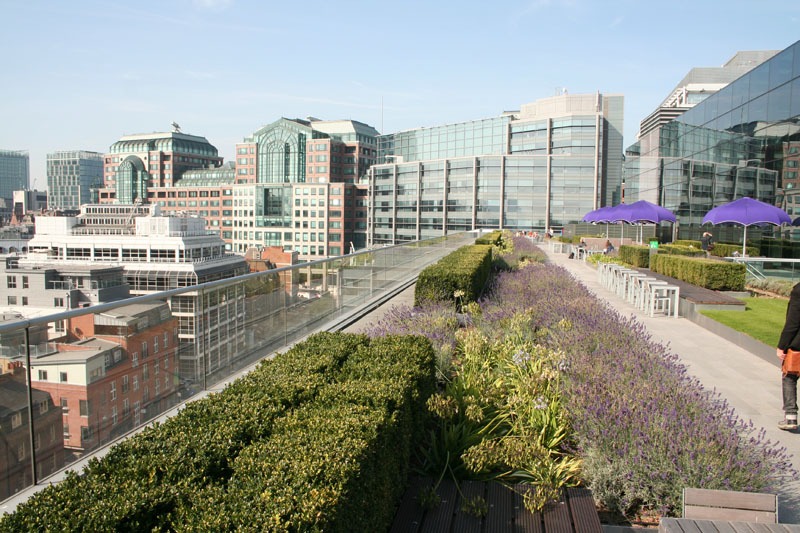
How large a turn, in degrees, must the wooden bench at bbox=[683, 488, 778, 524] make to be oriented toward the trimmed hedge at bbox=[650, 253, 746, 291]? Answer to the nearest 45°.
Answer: approximately 180°

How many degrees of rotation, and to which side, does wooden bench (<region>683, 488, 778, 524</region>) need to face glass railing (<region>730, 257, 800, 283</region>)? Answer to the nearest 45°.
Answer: approximately 180°

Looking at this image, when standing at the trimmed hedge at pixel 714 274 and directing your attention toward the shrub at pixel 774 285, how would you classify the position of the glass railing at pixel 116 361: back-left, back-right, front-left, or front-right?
back-right

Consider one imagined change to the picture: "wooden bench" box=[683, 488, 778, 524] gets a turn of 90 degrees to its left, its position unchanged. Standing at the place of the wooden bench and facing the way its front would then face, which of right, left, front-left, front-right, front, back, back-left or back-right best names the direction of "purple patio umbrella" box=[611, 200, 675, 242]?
left

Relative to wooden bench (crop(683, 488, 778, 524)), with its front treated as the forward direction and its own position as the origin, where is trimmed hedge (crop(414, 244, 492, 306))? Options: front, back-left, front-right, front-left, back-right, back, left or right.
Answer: back-right

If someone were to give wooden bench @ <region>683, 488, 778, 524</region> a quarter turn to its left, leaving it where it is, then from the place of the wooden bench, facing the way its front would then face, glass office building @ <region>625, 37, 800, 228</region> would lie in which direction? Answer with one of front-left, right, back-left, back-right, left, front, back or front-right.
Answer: left

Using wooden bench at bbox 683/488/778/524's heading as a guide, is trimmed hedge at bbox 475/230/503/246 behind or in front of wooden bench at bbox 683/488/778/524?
behind

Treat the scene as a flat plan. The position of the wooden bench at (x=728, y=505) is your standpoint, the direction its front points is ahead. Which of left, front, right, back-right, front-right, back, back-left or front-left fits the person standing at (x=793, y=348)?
back

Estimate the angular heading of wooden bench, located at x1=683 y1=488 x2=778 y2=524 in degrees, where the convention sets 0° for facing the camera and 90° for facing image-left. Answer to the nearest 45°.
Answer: approximately 0°

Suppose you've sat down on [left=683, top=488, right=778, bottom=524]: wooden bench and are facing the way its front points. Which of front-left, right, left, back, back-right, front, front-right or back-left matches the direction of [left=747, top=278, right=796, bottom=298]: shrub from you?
back

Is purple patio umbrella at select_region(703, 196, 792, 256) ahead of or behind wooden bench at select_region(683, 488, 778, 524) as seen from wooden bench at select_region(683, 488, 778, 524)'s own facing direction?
behind
